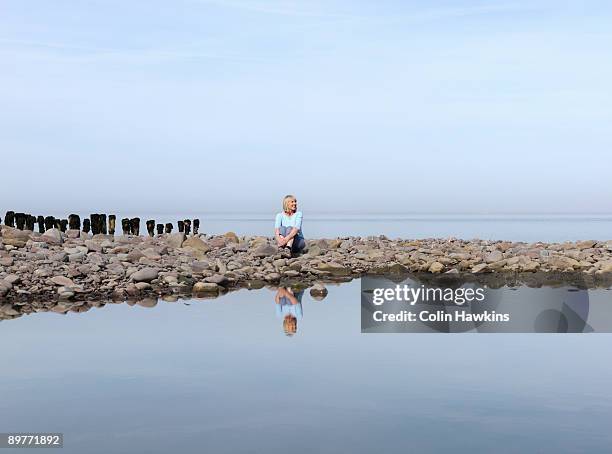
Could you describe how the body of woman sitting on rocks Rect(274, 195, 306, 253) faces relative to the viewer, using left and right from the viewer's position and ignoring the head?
facing the viewer

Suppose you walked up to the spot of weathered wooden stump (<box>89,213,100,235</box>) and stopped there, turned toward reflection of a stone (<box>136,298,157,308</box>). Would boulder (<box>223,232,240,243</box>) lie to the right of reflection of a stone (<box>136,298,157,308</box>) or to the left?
left

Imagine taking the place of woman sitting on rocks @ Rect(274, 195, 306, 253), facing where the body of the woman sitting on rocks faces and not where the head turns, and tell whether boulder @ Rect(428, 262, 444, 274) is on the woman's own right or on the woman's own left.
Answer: on the woman's own left

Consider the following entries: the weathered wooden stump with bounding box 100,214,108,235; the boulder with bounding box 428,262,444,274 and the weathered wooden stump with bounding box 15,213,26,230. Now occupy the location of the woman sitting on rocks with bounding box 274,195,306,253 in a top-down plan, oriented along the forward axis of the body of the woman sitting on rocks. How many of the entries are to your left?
1

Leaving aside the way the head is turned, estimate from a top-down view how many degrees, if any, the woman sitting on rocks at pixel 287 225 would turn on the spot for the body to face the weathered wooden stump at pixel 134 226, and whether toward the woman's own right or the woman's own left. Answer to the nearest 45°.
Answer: approximately 135° to the woman's own right

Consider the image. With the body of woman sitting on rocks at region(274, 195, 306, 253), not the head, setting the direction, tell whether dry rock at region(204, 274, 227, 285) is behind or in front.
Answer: in front

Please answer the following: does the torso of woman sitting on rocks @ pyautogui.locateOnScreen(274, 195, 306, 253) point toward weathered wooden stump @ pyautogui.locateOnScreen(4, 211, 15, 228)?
no

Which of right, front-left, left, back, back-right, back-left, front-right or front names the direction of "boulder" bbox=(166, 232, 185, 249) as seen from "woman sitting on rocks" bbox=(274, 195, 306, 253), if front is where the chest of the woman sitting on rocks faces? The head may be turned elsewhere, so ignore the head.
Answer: back-right

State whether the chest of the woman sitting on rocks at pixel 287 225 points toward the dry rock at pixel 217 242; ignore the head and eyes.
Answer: no

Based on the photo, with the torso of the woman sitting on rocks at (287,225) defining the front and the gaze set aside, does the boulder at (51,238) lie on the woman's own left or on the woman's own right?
on the woman's own right

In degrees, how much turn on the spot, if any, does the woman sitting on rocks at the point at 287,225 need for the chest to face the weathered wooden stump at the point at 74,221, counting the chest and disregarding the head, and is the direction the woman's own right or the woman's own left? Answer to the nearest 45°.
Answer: approximately 135° to the woman's own right

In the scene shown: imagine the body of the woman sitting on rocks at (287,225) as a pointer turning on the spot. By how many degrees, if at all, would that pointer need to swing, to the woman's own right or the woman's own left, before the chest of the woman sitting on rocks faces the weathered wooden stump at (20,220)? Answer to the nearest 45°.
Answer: approximately 135° to the woman's own right

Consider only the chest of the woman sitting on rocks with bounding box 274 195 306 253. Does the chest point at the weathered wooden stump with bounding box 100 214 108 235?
no

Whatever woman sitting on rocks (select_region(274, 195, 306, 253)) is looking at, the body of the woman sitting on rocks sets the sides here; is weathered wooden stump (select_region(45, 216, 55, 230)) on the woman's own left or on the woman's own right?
on the woman's own right
